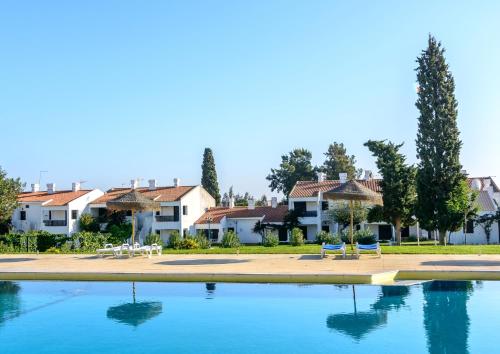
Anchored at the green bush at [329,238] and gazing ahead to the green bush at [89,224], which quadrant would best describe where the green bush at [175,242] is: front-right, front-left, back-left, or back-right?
front-left

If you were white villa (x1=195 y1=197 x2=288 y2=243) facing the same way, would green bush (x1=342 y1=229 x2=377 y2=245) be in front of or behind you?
in front

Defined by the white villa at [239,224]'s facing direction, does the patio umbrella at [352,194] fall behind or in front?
in front

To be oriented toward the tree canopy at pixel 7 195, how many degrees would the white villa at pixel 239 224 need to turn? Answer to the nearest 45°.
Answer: approximately 90° to its right

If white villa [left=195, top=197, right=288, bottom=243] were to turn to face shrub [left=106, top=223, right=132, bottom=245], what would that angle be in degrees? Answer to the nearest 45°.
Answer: approximately 45° to its right

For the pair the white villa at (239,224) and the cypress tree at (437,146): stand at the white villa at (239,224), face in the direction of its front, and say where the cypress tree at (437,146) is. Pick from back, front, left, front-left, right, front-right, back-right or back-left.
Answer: front-left

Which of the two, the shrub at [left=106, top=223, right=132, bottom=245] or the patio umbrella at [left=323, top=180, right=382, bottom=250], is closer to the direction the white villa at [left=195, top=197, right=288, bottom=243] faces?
the patio umbrella

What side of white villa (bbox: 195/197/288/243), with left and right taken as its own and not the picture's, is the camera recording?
front

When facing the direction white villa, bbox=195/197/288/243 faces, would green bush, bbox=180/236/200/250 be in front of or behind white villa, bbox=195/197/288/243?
in front

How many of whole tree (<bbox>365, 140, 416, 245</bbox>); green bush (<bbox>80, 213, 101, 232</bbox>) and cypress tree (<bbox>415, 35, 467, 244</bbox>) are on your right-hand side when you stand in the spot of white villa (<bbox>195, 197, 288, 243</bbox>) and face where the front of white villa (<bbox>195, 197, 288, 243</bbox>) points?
1

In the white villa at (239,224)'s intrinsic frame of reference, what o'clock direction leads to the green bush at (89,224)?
The green bush is roughly at 3 o'clock from the white villa.
